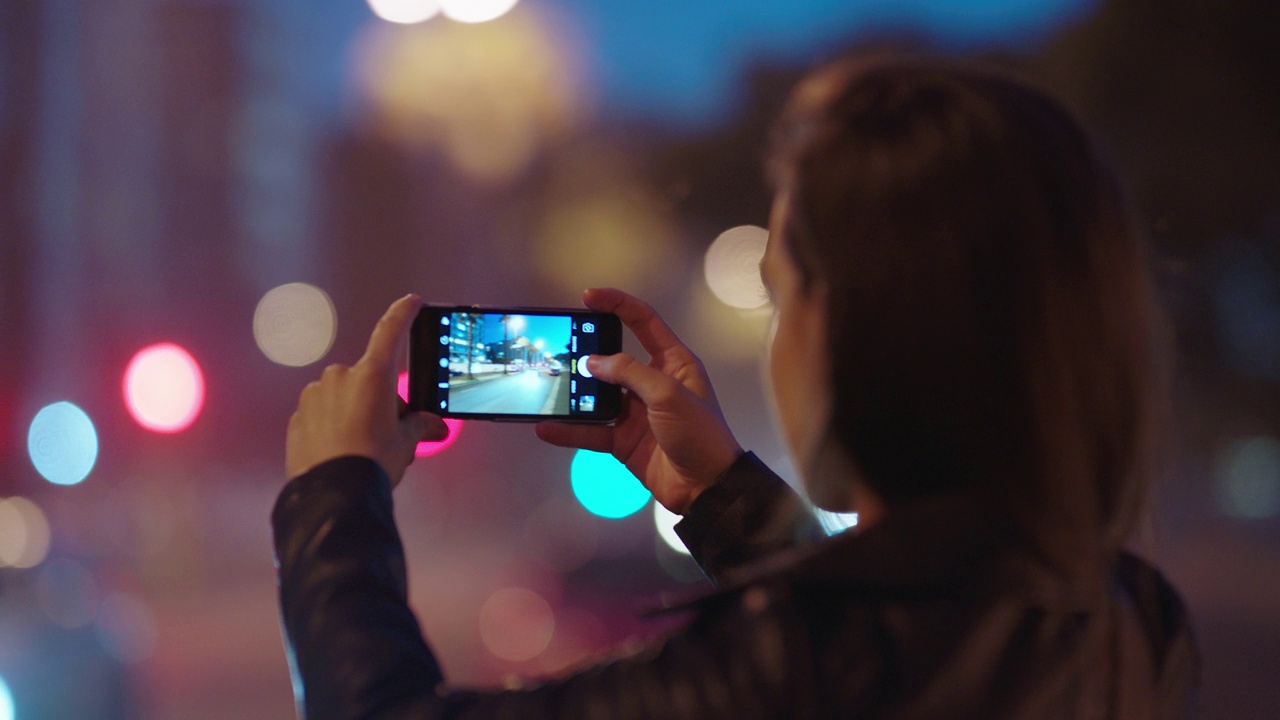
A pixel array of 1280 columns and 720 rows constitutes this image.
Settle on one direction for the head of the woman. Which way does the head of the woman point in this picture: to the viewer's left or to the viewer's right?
to the viewer's left

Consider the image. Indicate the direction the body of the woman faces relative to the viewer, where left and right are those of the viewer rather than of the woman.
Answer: facing away from the viewer and to the left of the viewer
